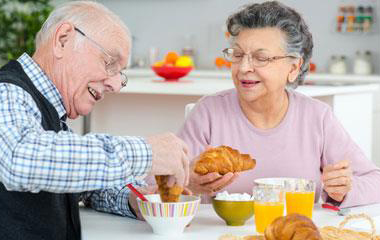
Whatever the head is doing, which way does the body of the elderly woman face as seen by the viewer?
toward the camera

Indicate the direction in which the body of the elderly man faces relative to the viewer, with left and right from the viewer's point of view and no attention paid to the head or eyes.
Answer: facing to the right of the viewer

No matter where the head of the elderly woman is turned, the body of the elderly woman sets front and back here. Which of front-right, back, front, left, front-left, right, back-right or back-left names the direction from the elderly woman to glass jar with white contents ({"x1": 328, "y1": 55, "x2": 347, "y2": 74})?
back

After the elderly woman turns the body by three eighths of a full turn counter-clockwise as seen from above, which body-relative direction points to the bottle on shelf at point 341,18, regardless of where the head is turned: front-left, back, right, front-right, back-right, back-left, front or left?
front-left

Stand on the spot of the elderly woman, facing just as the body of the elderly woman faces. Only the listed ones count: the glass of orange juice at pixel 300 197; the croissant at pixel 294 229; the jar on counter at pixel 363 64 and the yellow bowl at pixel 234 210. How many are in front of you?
3

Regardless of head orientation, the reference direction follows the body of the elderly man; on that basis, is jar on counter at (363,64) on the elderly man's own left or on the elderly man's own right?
on the elderly man's own left

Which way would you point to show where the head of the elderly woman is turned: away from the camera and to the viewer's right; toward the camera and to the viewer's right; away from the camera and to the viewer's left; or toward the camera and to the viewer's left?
toward the camera and to the viewer's left

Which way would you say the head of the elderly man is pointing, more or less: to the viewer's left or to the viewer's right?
to the viewer's right

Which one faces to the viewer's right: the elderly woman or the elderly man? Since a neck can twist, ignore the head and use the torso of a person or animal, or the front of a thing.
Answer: the elderly man

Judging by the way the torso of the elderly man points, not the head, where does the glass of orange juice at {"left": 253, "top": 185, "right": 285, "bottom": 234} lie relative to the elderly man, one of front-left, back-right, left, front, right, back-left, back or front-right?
front

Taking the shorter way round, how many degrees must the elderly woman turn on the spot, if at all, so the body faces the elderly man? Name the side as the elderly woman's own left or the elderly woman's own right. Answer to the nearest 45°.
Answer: approximately 45° to the elderly woman's own right

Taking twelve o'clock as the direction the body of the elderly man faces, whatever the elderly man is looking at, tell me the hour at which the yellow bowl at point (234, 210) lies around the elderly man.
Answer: The yellow bowl is roughly at 12 o'clock from the elderly man.

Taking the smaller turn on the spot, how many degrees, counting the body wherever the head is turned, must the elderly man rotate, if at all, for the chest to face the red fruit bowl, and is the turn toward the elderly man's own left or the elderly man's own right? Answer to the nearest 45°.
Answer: approximately 90° to the elderly man's own left

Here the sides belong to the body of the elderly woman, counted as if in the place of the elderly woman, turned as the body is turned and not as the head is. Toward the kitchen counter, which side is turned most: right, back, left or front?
back

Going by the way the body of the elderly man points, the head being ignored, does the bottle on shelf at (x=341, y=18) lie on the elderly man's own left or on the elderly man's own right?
on the elderly man's own left

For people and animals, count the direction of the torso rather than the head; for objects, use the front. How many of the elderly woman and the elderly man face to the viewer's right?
1

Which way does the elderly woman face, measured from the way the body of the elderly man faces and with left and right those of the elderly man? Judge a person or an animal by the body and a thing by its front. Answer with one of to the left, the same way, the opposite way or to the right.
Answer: to the right

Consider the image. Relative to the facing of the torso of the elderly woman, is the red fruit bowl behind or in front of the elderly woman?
behind
